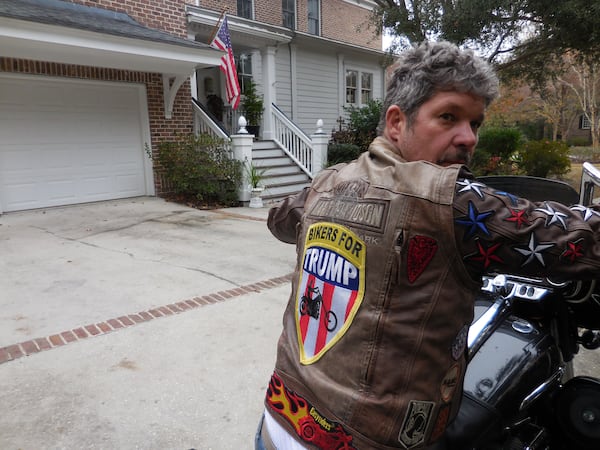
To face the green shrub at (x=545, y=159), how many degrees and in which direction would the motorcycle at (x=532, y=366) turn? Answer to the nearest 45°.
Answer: approximately 45° to its left

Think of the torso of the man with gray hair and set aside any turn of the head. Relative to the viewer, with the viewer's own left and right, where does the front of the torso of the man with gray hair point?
facing away from the viewer and to the right of the viewer

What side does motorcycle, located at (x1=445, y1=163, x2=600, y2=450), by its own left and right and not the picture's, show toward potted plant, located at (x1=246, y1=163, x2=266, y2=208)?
left

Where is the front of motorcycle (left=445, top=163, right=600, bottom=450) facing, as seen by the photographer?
facing away from the viewer and to the right of the viewer

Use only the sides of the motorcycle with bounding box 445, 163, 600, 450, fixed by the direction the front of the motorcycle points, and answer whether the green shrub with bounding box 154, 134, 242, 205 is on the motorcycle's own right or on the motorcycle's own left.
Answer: on the motorcycle's own left

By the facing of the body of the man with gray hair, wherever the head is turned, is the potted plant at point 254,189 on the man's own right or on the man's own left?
on the man's own left

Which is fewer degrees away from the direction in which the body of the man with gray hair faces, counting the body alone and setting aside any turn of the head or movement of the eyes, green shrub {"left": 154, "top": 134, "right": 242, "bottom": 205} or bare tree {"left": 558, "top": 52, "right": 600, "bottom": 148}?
the bare tree
